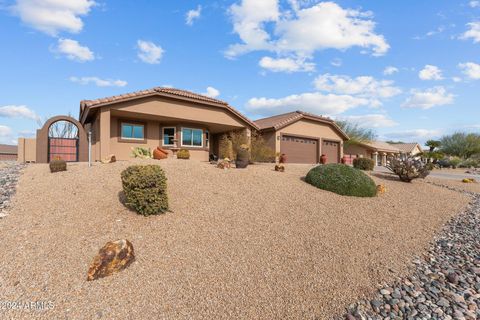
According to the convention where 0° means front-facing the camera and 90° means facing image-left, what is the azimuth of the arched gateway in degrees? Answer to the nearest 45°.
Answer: approximately 0°

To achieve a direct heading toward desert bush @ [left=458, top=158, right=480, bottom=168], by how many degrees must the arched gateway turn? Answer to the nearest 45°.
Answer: approximately 90° to its left

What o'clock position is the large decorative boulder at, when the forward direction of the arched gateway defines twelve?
The large decorative boulder is roughly at 12 o'clock from the arched gateway.

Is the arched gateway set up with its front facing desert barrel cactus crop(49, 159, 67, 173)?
yes

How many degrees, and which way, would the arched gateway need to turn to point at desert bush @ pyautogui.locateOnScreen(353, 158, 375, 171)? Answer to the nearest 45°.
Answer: approximately 45° to its left
